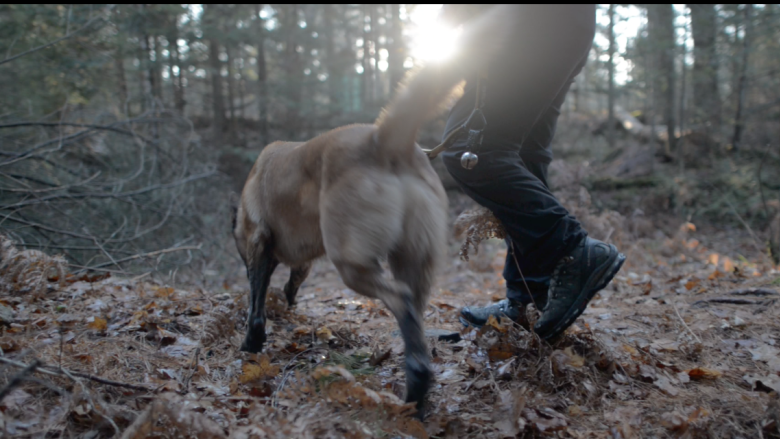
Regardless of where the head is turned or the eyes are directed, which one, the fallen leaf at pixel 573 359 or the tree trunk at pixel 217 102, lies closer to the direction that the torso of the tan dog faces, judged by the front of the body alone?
the tree trunk

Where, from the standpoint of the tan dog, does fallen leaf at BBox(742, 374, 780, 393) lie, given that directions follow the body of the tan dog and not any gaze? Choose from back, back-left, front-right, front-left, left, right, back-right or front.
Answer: back-right

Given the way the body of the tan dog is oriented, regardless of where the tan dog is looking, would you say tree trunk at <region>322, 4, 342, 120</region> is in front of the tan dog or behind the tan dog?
in front

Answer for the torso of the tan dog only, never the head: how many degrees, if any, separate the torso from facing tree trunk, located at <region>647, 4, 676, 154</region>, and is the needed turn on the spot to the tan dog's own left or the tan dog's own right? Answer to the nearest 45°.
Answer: approximately 90° to the tan dog's own right

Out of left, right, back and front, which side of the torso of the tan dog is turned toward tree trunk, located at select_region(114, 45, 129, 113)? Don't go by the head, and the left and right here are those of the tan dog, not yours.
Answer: front

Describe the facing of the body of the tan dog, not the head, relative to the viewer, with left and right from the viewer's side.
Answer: facing away from the viewer and to the left of the viewer
